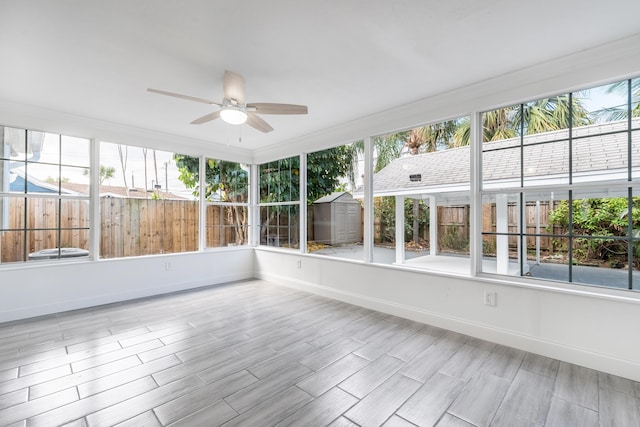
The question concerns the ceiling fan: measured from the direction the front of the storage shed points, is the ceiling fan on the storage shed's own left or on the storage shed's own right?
on the storage shed's own right

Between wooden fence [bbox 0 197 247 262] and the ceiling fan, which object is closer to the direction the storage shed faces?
the ceiling fan

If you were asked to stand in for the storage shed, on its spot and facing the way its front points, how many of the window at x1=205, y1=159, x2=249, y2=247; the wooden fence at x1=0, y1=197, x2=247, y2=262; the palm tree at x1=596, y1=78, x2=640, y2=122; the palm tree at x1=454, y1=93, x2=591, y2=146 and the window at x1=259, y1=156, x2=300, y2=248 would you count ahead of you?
2

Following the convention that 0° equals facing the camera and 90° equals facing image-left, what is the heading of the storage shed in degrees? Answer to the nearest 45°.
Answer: approximately 315°

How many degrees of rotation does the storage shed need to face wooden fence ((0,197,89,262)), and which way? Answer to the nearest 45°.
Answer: approximately 135° to its right

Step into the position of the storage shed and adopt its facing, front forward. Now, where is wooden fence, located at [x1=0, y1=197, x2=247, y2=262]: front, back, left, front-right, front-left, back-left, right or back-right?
back-right
